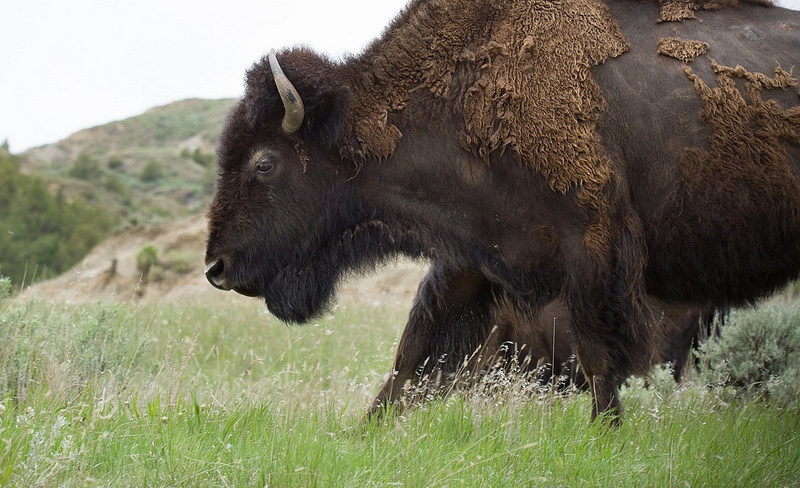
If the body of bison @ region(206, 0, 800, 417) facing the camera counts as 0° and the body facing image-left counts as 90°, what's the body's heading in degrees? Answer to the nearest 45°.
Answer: approximately 90°

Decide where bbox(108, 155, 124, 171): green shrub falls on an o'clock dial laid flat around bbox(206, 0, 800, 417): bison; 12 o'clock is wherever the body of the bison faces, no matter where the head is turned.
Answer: The green shrub is roughly at 2 o'clock from the bison.

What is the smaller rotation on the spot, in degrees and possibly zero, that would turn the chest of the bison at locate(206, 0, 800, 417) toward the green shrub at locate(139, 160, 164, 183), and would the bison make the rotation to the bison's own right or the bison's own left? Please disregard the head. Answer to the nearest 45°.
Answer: approximately 45° to the bison's own right

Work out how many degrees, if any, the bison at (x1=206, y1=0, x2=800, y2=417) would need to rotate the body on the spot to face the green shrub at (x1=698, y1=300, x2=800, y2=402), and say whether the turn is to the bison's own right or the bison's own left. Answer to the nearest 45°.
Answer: approximately 135° to the bison's own right

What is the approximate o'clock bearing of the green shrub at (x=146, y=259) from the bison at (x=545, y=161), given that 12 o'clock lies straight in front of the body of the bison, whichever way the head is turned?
The green shrub is roughly at 2 o'clock from the bison.
